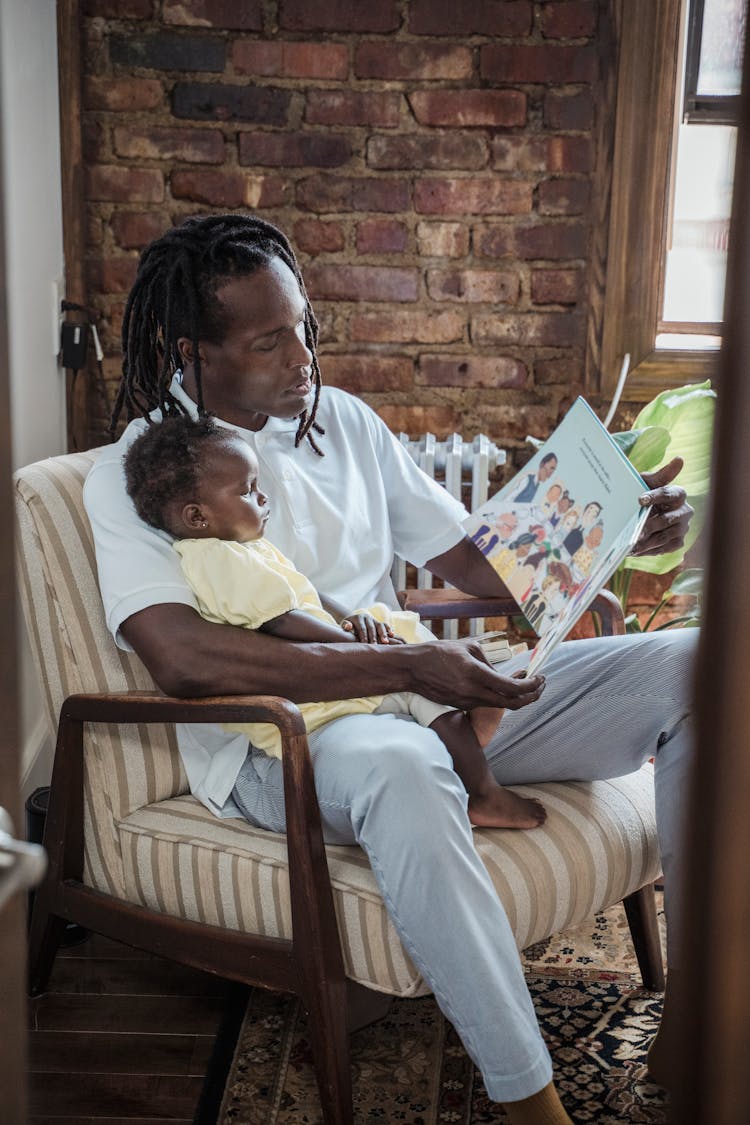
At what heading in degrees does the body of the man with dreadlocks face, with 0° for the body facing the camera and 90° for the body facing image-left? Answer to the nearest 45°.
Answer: approximately 315°

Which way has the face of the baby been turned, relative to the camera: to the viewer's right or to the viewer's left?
to the viewer's right

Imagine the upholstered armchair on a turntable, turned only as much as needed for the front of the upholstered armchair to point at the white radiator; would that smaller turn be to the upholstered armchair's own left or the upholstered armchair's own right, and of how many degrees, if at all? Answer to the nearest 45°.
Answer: approximately 135° to the upholstered armchair's own left

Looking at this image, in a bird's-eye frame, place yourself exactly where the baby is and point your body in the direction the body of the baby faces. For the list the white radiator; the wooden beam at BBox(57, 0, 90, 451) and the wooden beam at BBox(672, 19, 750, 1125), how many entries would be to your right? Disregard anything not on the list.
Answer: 1

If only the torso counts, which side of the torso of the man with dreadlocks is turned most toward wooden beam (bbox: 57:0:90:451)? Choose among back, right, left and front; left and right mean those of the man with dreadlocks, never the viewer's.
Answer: back

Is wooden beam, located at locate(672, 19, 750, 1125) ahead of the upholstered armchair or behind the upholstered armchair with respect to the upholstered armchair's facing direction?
ahead

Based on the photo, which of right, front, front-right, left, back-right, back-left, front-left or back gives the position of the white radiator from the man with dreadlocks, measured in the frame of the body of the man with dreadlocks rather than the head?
back-left

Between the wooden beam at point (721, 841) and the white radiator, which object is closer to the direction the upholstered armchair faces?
the wooden beam

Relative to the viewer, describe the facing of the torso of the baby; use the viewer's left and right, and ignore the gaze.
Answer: facing to the right of the viewer

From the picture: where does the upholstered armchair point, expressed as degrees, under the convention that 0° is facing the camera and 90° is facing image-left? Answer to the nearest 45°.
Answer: approximately 315°

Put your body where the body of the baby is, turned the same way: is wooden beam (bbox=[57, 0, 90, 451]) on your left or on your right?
on your left
